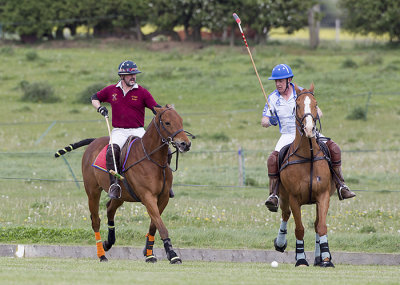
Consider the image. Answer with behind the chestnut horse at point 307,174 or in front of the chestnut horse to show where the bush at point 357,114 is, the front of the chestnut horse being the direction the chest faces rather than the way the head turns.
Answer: behind

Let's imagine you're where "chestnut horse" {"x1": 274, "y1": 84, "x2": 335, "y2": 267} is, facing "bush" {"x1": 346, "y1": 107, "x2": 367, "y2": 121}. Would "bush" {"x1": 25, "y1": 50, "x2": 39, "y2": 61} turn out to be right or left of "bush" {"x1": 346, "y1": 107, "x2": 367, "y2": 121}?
left

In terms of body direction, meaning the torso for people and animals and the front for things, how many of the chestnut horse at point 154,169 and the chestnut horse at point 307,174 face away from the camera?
0

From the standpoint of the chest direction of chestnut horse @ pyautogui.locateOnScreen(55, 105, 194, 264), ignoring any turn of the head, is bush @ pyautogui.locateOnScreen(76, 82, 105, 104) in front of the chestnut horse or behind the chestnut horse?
behind

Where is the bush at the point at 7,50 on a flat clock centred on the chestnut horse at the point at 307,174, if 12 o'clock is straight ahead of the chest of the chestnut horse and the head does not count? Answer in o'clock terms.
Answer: The bush is roughly at 5 o'clock from the chestnut horse.

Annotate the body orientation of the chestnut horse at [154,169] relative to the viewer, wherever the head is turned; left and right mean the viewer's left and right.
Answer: facing the viewer and to the right of the viewer

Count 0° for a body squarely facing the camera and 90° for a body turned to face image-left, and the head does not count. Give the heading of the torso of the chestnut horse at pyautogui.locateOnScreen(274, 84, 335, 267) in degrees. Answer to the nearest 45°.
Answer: approximately 0°

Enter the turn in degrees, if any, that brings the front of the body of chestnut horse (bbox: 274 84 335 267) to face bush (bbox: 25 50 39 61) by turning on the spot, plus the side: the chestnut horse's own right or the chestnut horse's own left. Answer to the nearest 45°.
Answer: approximately 135° to the chestnut horse's own right

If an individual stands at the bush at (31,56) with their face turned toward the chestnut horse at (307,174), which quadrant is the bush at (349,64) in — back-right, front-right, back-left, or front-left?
front-left

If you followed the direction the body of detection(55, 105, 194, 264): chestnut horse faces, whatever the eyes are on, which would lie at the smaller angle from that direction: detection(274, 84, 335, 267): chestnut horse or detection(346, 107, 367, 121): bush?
the chestnut horse

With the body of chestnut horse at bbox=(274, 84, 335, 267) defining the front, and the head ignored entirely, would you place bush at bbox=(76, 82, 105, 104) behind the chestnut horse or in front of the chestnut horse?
behind

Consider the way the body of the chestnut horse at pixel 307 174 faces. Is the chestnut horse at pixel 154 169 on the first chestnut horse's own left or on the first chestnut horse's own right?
on the first chestnut horse's own right

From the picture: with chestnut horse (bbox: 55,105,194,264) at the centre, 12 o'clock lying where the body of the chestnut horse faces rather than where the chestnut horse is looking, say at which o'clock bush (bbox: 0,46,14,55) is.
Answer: The bush is roughly at 7 o'clock from the chestnut horse.

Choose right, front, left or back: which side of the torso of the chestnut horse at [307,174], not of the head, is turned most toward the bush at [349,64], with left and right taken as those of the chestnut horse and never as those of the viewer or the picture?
back

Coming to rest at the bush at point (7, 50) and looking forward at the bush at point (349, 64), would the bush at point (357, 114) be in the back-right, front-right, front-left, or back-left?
front-right

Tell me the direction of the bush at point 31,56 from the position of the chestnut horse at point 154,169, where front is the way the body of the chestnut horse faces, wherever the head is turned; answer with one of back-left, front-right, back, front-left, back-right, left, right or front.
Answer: back-left

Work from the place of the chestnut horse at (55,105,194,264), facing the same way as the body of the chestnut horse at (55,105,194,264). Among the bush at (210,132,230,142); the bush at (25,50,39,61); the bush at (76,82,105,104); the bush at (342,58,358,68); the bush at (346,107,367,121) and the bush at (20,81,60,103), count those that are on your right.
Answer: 0

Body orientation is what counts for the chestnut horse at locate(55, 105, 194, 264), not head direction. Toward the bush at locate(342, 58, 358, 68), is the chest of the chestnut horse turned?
no
